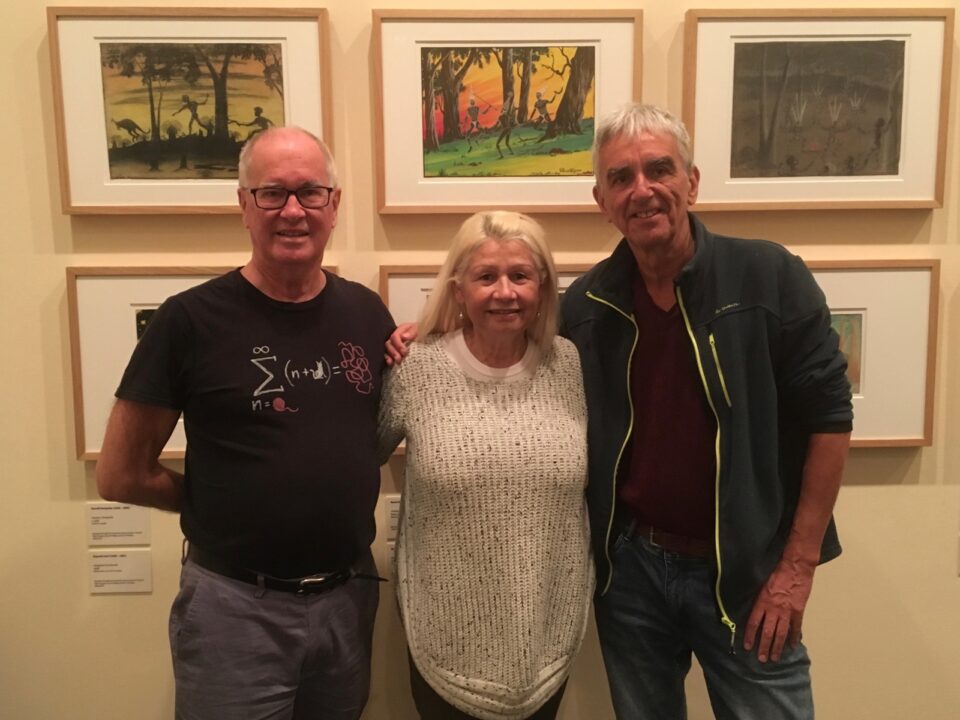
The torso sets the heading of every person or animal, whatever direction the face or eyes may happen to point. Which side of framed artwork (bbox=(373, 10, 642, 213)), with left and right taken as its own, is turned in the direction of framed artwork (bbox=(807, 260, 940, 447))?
left

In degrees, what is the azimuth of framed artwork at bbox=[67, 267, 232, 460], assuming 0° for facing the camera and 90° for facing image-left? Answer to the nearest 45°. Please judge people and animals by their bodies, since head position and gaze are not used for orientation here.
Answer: approximately 0°

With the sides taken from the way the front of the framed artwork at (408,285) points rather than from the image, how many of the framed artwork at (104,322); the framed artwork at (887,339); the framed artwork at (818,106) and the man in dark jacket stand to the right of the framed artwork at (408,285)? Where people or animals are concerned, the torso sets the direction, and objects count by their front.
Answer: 1

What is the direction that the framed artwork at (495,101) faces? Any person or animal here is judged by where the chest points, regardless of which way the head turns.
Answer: toward the camera

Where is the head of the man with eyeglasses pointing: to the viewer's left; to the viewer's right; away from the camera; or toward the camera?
toward the camera

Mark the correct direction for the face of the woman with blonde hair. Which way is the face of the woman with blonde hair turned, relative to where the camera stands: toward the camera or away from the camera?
toward the camera

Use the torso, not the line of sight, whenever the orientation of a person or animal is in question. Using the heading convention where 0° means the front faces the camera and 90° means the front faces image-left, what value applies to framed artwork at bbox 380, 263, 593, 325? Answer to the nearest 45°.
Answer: approximately 0°

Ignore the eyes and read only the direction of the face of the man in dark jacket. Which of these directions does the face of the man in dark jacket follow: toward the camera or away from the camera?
toward the camera

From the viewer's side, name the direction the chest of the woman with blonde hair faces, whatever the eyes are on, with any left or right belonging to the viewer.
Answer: facing the viewer

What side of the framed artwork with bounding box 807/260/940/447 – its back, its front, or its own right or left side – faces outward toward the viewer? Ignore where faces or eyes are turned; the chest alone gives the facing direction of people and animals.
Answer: front

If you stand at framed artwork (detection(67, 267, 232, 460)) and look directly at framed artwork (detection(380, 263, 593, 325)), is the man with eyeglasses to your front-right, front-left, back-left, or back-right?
front-right

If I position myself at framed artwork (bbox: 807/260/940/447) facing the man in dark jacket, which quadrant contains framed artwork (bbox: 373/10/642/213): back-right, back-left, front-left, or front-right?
front-right

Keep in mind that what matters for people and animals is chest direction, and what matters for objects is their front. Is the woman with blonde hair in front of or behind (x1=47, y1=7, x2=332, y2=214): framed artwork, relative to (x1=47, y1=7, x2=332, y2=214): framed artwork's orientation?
in front

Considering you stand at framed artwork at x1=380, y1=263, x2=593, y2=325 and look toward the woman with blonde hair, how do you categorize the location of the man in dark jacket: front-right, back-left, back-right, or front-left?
front-left

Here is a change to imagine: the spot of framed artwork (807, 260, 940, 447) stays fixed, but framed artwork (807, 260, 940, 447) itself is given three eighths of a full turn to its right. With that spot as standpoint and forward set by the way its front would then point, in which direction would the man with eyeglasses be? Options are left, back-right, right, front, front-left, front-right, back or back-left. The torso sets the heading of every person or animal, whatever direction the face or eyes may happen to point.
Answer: left

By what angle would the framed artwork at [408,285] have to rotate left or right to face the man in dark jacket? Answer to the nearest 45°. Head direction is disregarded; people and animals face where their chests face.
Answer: approximately 45° to its left
